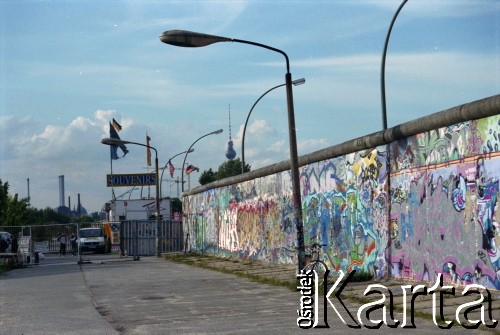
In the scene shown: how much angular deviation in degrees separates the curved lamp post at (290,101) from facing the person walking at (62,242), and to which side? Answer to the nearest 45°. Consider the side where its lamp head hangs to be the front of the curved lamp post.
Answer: approximately 45° to its right

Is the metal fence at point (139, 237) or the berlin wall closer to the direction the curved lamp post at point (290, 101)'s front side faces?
the metal fence

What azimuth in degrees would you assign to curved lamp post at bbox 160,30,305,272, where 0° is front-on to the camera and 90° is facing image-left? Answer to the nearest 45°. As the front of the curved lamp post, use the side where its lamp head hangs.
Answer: approximately 90°

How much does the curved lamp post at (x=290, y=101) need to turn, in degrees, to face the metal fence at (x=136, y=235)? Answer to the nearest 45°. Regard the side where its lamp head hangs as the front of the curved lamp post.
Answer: approximately 90° to its right

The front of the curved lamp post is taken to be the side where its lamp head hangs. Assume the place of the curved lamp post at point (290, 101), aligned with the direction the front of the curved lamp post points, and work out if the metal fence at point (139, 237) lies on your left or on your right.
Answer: on your right
